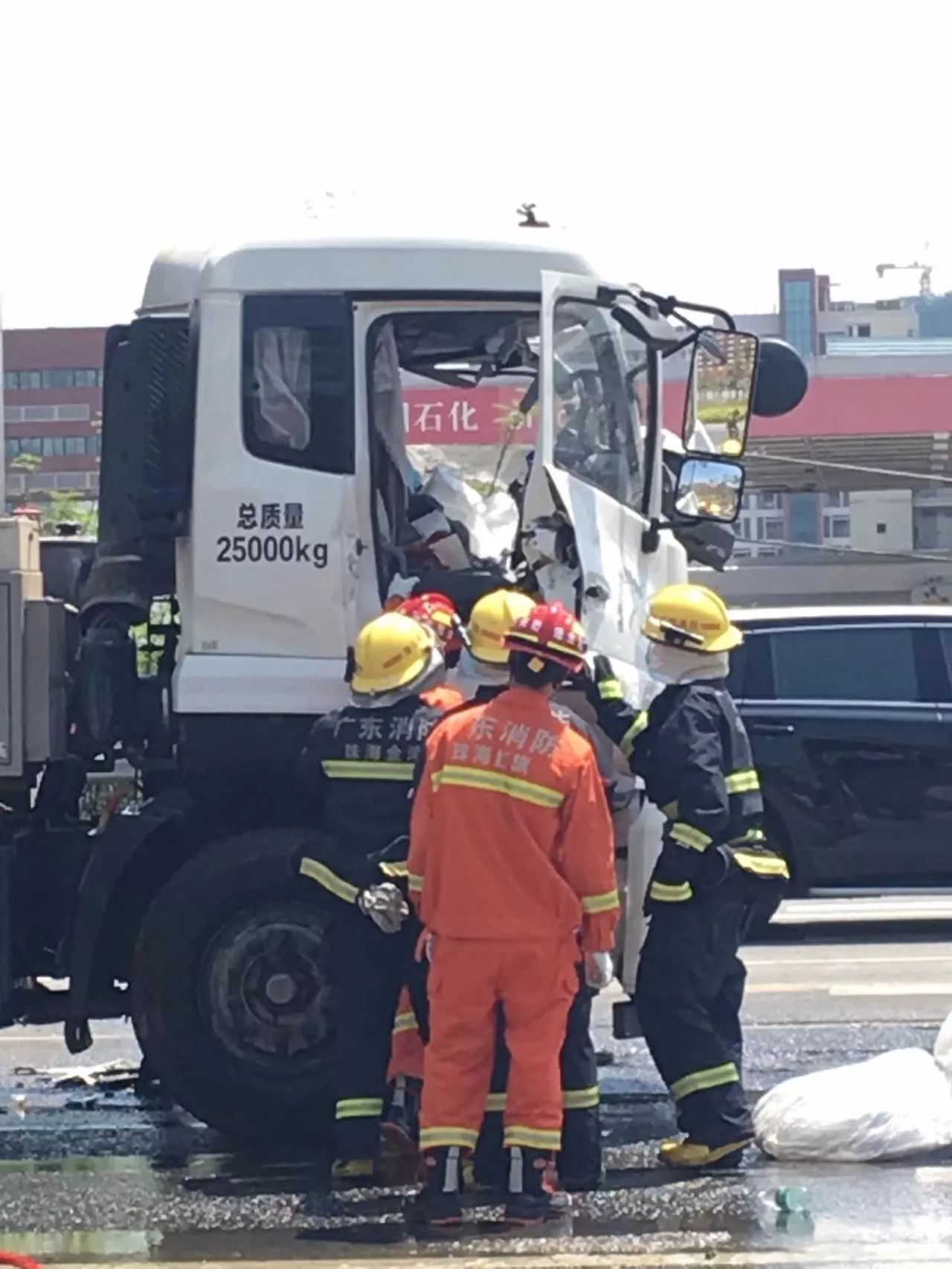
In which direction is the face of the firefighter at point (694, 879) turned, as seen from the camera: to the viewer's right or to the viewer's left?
to the viewer's left

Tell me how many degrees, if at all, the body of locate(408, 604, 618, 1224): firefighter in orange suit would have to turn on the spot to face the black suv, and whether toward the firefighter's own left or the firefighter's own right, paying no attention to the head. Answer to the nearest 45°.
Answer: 0° — they already face it

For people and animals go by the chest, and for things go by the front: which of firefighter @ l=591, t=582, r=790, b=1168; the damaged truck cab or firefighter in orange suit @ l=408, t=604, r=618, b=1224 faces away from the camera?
the firefighter in orange suit

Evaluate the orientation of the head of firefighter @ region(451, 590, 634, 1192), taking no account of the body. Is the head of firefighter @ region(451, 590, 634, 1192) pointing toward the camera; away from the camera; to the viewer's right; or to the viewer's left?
away from the camera

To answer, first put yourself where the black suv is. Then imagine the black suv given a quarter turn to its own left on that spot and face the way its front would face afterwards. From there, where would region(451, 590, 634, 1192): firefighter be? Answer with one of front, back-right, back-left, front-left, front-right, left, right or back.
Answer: back

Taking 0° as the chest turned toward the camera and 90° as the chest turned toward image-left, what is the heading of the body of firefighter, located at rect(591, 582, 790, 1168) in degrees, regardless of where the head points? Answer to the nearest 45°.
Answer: approximately 90°

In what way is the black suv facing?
to the viewer's right

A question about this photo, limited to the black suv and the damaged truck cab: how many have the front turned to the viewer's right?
2

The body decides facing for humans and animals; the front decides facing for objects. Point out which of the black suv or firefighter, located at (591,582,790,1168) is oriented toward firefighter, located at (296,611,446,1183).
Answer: firefighter, located at (591,582,790,1168)

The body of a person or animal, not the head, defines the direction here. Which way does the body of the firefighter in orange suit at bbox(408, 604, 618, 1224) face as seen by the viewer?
away from the camera

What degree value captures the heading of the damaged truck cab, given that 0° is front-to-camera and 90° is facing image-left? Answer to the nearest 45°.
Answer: approximately 270°
